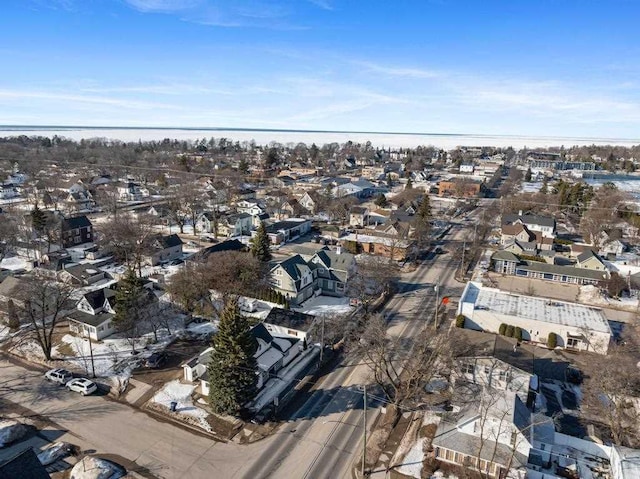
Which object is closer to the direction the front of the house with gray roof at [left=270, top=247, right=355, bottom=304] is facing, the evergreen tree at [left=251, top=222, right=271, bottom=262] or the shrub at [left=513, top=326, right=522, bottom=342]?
the shrub

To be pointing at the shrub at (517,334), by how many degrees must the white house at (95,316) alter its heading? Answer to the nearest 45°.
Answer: approximately 90° to its left

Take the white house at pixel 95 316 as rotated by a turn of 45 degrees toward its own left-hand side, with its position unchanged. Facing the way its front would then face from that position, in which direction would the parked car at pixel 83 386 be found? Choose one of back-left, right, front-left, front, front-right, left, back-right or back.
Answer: front

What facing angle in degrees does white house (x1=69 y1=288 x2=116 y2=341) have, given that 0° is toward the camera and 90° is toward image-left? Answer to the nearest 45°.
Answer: approximately 45°

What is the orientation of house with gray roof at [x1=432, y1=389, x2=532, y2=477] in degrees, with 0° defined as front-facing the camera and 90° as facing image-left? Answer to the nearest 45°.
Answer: approximately 45°

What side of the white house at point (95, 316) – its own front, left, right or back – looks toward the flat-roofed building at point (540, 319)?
left

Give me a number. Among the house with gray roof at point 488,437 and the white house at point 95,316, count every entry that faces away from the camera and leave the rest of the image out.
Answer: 0

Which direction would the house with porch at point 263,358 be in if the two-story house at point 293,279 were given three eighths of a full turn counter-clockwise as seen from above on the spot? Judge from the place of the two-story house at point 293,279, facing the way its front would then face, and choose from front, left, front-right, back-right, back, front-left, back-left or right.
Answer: back

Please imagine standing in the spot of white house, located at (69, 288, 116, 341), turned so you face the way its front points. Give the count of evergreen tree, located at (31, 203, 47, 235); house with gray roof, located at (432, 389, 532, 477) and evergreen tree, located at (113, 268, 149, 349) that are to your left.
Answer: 2

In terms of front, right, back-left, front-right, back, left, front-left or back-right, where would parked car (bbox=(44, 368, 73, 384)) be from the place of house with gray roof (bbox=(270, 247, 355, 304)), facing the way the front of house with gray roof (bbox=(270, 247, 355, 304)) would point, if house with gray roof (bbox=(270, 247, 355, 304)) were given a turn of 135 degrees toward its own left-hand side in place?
back-left
